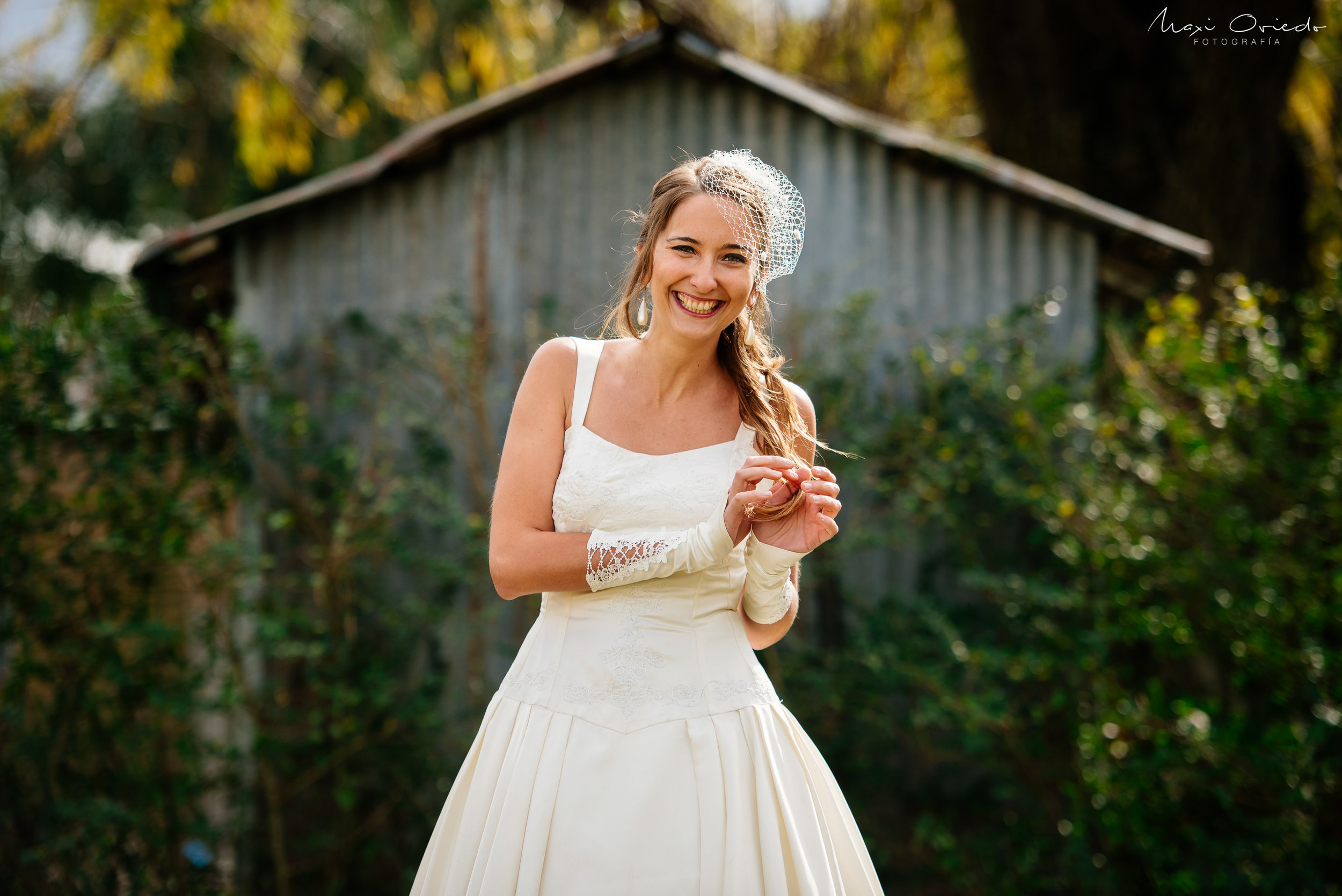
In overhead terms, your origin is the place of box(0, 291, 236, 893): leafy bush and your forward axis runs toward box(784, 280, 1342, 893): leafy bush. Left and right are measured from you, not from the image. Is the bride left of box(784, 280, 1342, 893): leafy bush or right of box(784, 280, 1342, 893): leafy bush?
right

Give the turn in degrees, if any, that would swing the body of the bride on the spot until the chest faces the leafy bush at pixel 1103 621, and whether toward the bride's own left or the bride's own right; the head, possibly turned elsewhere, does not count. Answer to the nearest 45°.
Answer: approximately 135° to the bride's own left

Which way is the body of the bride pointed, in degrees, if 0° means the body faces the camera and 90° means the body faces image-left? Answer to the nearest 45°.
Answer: approximately 0°

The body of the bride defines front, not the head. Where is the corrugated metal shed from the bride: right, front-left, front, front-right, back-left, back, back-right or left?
back

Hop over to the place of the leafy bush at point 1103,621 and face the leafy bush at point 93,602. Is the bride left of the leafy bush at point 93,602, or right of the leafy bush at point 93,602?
left

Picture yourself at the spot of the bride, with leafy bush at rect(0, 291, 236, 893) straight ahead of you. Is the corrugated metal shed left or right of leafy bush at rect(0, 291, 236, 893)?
right
